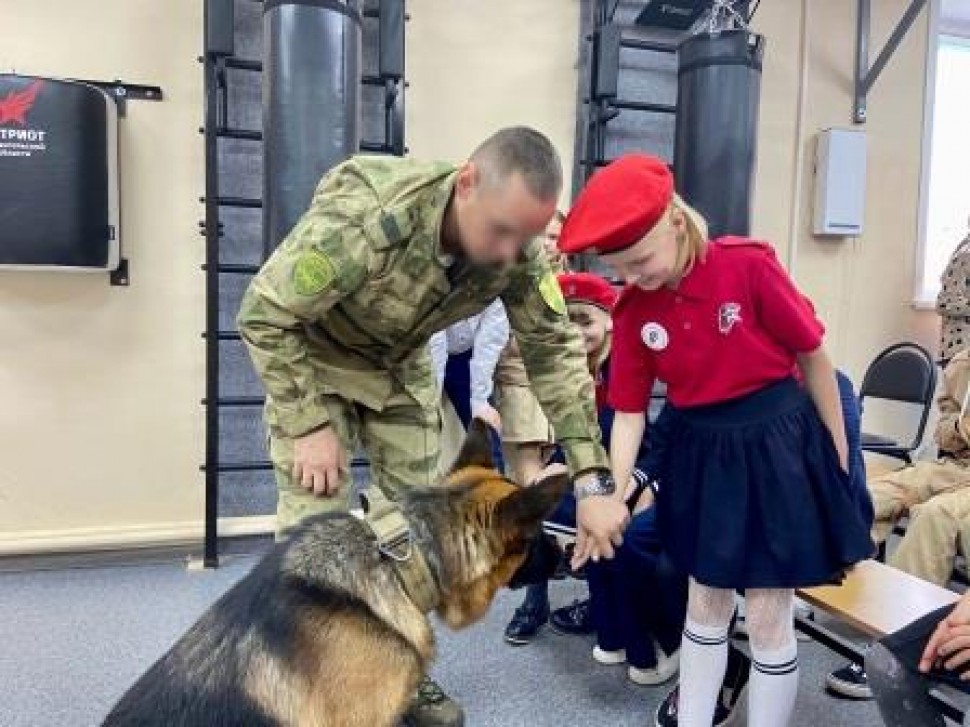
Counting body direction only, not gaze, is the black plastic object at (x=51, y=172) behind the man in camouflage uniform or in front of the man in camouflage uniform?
behind

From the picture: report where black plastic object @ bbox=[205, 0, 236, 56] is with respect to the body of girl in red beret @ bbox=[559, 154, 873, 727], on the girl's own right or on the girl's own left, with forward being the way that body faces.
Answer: on the girl's own right

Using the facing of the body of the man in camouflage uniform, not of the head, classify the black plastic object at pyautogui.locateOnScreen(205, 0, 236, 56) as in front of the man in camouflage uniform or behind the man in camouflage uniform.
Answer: behind

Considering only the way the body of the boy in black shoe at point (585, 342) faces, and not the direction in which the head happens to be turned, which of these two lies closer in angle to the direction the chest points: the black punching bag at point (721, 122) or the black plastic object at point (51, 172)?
the black plastic object

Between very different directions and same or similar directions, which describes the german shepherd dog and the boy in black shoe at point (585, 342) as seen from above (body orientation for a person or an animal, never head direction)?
very different directions

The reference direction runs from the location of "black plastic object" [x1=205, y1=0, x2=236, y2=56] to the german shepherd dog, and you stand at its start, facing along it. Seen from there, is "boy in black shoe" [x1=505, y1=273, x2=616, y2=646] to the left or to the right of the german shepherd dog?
left
